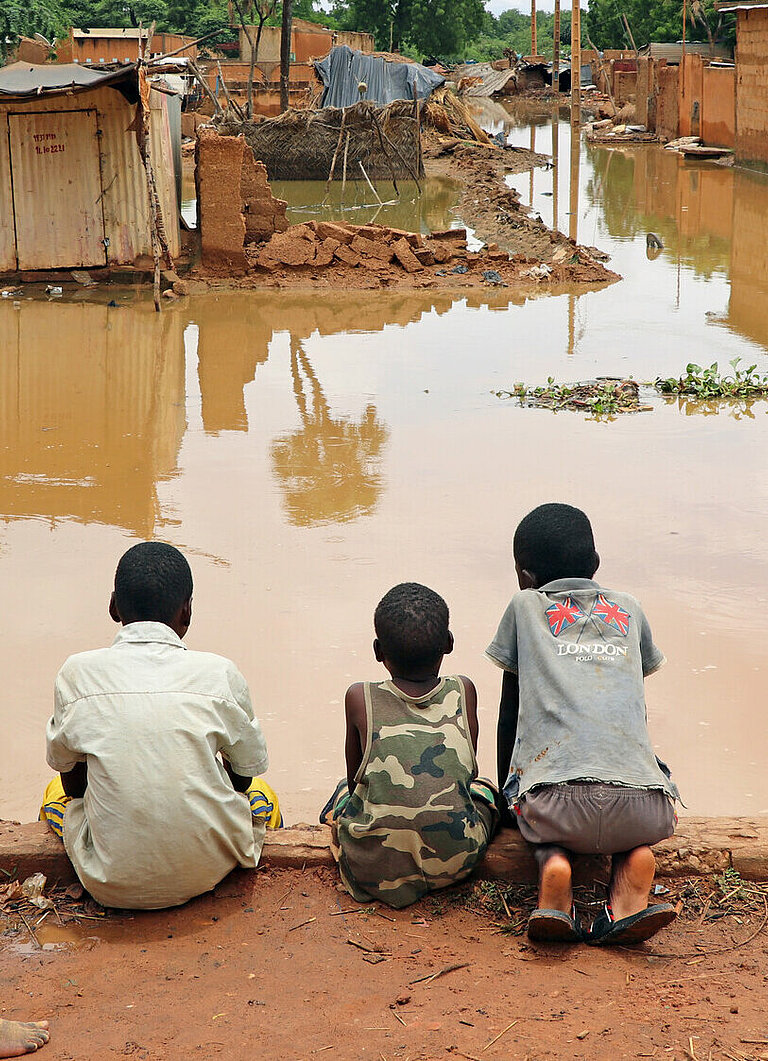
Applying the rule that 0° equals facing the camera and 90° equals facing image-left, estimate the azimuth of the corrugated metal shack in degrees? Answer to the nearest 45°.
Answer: approximately 0°

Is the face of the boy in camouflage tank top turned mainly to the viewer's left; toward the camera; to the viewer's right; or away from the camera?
away from the camera

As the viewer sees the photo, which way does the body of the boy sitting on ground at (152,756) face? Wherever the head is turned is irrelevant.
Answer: away from the camera

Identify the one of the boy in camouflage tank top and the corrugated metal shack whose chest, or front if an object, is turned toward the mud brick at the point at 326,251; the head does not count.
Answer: the boy in camouflage tank top

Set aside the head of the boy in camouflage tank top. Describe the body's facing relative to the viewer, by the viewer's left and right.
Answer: facing away from the viewer

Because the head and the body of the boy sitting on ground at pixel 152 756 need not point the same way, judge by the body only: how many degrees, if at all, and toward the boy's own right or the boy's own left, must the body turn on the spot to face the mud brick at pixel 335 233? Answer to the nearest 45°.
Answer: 0° — they already face it

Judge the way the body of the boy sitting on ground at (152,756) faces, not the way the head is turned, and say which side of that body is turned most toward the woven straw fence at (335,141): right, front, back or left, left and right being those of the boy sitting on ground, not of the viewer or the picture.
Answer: front

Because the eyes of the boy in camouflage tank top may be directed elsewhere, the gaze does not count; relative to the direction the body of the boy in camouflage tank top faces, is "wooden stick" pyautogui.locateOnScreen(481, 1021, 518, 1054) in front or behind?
behind
